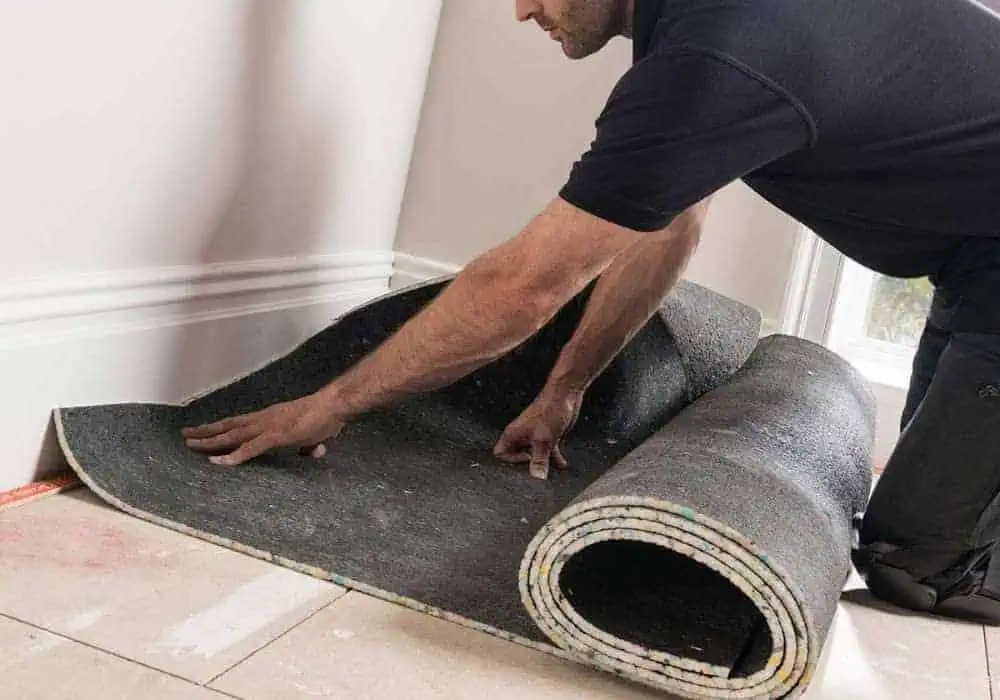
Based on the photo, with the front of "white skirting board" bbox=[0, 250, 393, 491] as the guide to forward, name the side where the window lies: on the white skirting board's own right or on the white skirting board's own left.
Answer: on the white skirting board's own left

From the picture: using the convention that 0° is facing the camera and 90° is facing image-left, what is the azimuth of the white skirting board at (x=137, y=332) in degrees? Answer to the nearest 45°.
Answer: approximately 315°

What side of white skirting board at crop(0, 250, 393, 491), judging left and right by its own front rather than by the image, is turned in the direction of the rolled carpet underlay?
front

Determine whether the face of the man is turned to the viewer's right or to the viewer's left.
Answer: to the viewer's left

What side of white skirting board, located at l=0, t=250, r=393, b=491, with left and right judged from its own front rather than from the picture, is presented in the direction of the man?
front
